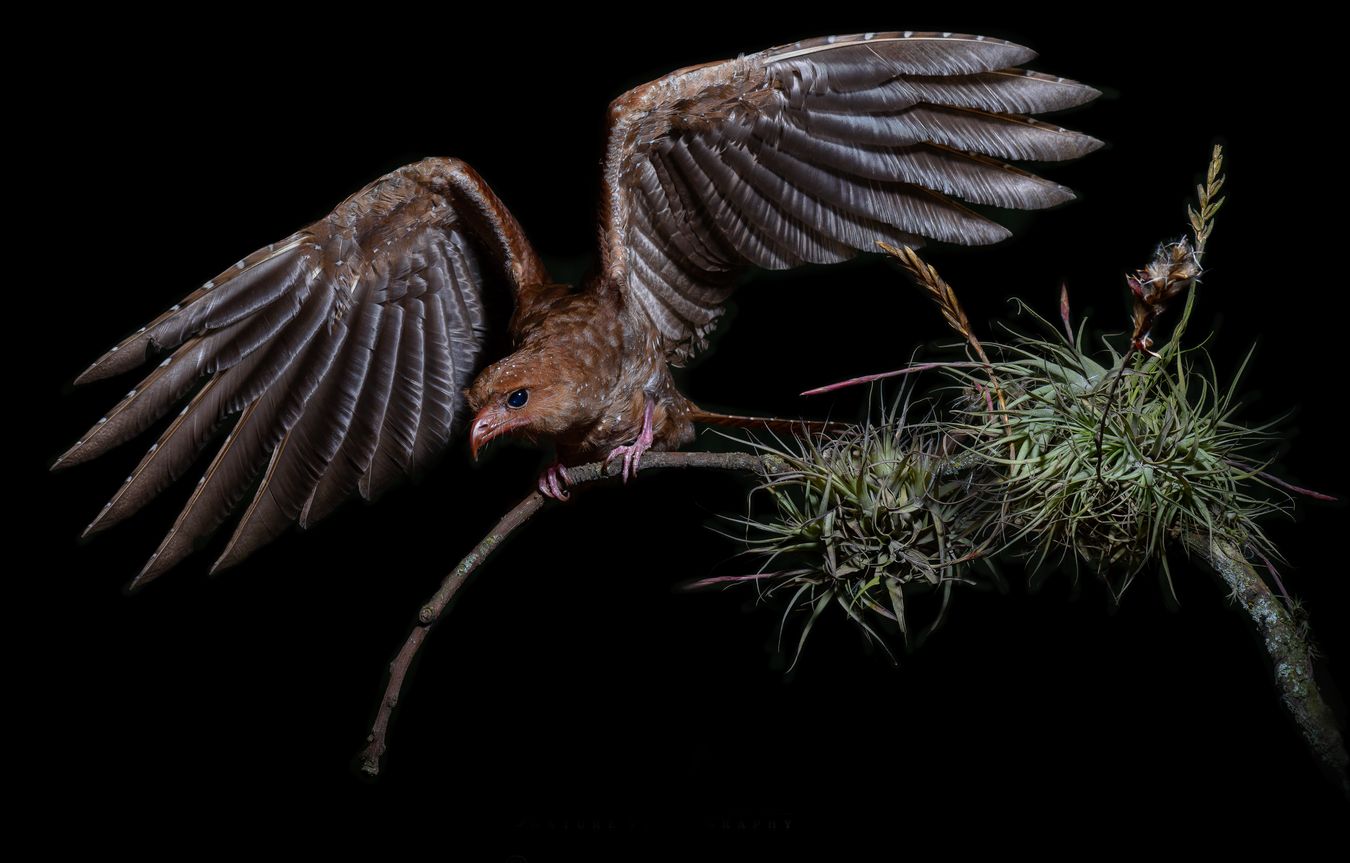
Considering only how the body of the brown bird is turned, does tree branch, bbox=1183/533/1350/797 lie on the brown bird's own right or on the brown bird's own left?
on the brown bird's own left

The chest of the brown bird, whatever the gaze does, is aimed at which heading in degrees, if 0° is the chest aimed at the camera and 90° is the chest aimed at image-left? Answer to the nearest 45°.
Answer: approximately 45°
